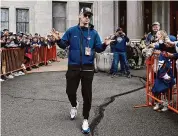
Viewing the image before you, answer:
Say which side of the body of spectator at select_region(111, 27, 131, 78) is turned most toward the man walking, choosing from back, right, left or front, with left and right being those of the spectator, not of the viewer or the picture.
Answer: front

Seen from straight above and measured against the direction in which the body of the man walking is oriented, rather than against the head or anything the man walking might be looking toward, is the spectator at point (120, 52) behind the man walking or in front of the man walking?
behind

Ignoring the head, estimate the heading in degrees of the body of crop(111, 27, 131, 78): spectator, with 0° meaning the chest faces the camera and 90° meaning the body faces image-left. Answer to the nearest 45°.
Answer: approximately 0°

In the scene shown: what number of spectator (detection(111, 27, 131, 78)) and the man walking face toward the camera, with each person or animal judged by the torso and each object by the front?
2
